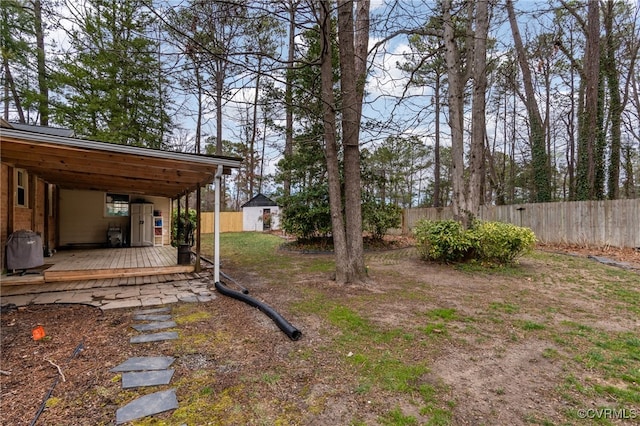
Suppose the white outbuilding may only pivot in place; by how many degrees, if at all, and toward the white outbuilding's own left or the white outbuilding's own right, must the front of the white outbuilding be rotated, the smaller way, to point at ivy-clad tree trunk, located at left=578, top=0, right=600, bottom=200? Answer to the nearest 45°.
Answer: approximately 45° to the white outbuilding's own left

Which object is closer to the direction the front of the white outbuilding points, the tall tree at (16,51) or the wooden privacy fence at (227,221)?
the tall tree

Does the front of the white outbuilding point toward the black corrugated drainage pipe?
yes

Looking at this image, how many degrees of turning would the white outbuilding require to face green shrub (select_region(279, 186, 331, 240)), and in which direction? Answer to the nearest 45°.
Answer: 0° — it already faces it

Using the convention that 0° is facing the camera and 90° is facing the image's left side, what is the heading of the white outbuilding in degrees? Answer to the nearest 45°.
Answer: approximately 0°

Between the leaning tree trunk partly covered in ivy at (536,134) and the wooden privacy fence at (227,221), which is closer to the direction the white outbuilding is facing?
the leaning tree trunk partly covered in ivy

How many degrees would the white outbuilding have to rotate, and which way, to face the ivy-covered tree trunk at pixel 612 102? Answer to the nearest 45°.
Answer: approximately 45° to its left

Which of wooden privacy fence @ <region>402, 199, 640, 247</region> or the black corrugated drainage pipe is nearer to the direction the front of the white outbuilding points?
the black corrugated drainage pipe

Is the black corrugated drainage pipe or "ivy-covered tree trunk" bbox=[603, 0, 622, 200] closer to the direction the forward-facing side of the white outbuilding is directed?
the black corrugated drainage pipe

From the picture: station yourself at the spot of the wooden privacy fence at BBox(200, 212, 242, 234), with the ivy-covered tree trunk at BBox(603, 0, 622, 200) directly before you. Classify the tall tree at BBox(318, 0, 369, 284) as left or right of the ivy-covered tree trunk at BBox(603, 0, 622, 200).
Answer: right
